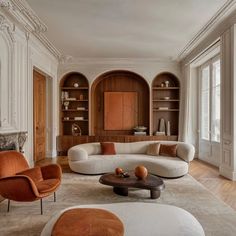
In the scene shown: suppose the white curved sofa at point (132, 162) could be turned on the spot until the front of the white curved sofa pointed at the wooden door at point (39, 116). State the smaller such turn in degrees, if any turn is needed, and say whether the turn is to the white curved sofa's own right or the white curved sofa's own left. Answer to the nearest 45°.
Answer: approximately 135° to the white curved sofa's own right

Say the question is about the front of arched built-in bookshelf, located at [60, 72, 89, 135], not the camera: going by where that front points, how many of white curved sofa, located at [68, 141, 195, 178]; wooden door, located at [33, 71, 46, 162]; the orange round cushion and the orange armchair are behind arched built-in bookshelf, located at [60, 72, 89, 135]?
0

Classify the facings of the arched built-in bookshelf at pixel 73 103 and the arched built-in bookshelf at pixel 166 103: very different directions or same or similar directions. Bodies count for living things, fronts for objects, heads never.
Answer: same or similar directions

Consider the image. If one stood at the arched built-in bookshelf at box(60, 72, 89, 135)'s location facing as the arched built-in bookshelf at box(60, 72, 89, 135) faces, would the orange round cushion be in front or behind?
in front

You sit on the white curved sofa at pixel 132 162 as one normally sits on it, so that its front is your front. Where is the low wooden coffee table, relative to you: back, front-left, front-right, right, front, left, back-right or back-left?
front

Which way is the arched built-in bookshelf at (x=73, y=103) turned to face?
toward the camera

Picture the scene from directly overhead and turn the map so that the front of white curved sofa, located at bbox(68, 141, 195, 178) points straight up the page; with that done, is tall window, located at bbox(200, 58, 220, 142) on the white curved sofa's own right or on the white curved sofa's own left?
on the white curved sofa's own left

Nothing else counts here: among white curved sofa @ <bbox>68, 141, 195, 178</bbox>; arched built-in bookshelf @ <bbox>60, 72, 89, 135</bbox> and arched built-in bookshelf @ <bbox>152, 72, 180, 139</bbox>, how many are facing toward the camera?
3

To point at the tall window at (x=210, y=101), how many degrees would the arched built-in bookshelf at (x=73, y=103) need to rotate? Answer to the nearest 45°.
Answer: approximately 45° to its left

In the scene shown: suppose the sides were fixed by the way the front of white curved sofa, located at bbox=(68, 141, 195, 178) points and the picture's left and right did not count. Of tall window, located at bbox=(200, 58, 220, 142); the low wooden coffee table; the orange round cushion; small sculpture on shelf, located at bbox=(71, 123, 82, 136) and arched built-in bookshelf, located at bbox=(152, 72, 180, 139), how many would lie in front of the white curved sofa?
2

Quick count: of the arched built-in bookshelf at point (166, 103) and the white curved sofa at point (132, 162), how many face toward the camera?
2

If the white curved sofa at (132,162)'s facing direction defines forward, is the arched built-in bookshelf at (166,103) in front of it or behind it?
behind

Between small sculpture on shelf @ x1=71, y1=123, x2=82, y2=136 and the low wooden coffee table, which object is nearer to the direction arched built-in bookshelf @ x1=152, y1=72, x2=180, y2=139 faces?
the low wooden coffee table

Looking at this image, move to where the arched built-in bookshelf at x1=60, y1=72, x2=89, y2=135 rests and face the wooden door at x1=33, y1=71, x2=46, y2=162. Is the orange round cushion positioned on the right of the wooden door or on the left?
left

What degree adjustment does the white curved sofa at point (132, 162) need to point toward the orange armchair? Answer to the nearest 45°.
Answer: approximately 45° to its right

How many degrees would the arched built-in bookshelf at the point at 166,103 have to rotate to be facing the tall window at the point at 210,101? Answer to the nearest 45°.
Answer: approximately 45° to its left

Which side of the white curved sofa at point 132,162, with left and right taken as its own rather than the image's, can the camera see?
front

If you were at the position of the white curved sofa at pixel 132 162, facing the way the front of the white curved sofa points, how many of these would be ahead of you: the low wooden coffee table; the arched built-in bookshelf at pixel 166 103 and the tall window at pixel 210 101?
1

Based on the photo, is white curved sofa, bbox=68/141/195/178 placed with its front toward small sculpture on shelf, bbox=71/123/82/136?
no

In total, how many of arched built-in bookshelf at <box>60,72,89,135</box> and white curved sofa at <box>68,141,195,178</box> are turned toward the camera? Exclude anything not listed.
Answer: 2
